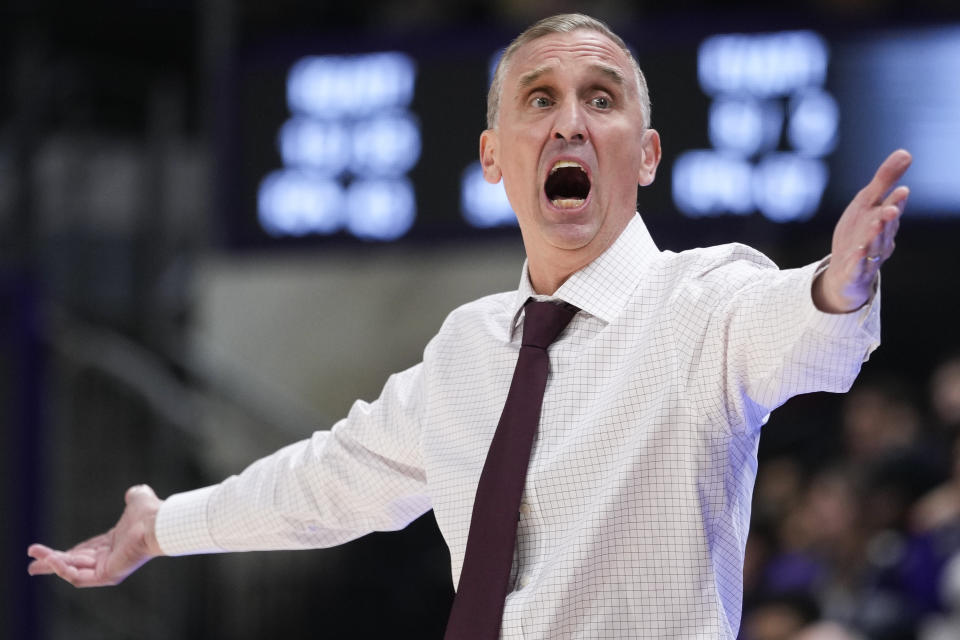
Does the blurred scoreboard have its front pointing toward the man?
yes

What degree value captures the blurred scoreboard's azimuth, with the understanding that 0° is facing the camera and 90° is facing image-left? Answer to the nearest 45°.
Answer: approximately 0°

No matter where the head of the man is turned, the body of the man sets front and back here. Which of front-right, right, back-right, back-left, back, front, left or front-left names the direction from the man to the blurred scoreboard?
back-right

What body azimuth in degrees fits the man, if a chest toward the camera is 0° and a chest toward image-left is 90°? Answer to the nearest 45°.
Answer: approximately 45°
